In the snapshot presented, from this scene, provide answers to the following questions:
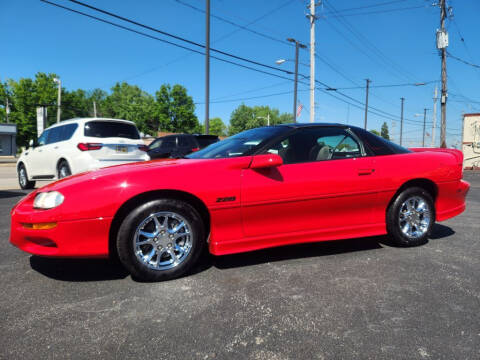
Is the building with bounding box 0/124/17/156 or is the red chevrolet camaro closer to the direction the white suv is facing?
the building

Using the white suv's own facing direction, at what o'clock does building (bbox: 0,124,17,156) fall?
The building is roughly at 1 o'clock from the white suv.

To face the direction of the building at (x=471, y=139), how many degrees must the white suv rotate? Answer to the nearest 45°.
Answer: approximately 135° to its right

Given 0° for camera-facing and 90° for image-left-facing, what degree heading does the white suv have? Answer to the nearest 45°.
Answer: approximately 135°

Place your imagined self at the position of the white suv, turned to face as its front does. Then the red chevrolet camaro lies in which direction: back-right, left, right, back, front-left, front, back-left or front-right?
back-left

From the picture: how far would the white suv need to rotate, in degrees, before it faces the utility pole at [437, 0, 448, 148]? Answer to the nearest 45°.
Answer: approximately 135° to its right

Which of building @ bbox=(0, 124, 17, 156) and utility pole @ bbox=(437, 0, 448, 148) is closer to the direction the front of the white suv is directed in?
the building
